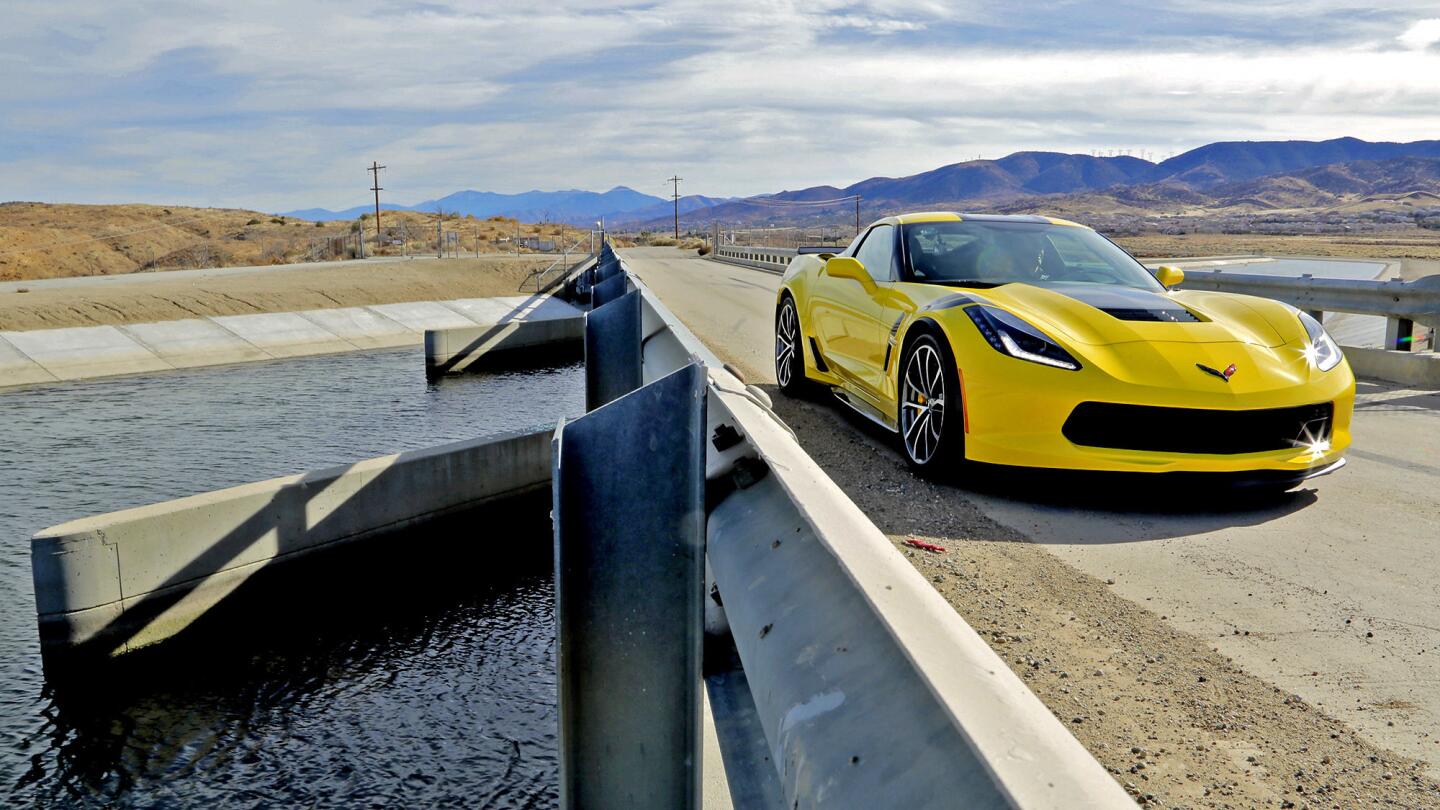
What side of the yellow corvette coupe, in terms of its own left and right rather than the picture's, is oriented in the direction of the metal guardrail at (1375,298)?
left

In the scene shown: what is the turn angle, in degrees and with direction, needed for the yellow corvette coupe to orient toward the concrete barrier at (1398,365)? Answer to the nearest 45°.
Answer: approximately 90° to its left

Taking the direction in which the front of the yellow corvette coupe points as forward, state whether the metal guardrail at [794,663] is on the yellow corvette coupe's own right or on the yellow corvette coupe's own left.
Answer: on the yellow corvette coupe's own right

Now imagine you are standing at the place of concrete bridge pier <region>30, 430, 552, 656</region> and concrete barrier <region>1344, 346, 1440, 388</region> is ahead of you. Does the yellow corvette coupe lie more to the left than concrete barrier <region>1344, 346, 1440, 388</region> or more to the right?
right

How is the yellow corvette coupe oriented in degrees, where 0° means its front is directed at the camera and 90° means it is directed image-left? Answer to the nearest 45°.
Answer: approximately 315°

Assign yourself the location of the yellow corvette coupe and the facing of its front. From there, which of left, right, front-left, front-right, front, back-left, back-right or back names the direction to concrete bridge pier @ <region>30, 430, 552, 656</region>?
back-right
